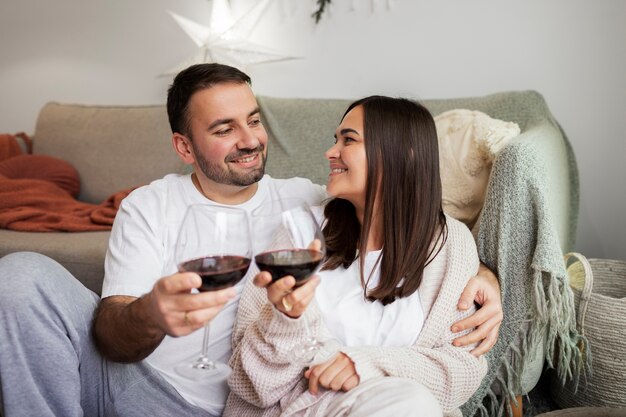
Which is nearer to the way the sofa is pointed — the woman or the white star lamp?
the woman

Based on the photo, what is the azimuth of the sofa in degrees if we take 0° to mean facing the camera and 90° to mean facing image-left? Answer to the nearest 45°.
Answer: approximately 0°

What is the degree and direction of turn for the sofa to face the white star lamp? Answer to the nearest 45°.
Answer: approximately 135° to its right

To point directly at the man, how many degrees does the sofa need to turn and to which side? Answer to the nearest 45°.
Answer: approximately 45° to its right

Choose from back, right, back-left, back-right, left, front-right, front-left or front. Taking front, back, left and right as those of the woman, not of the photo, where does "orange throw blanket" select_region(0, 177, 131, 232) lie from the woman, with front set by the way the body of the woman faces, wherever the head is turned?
right

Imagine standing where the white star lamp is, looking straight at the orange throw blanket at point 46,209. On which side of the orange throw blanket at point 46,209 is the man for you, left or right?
left

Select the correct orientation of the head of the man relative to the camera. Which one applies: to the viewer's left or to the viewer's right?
to the viewer's right

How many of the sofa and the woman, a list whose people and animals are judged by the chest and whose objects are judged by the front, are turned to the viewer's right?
0

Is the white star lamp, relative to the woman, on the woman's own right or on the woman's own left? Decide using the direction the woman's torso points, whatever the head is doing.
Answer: on the woman's own right

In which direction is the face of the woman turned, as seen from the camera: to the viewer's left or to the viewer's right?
to the viewer's left
